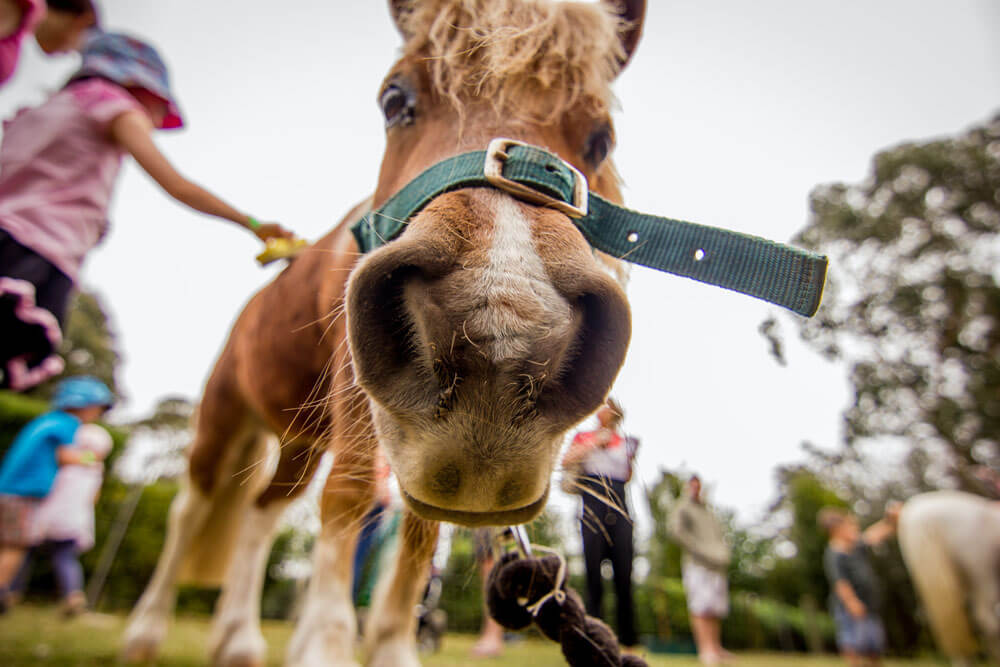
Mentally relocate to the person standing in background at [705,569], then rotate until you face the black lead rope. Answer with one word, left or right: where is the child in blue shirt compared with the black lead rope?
right

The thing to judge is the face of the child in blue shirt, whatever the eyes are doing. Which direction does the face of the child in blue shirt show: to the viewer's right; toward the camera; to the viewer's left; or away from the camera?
to the viewer's right

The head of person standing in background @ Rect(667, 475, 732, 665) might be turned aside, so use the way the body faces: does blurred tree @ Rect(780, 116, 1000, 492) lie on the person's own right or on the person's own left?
on the person's own left

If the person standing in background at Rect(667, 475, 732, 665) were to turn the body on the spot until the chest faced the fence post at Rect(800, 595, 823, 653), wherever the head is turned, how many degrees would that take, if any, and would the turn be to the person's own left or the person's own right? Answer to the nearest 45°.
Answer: approximately 90° to the person's own left
